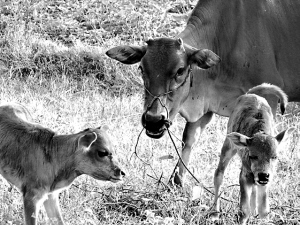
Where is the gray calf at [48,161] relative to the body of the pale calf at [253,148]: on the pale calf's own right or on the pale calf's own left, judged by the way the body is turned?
on the pale calf's own right

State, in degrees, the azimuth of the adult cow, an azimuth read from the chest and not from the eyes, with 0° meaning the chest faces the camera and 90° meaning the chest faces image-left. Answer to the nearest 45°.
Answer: approximately 45°

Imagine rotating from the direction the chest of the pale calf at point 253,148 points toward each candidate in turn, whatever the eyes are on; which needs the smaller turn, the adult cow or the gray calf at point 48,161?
the gray calf

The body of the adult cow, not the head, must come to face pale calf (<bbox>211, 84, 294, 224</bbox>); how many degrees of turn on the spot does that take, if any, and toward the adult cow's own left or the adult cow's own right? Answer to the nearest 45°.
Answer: approximately 45° to the adult cow's own left

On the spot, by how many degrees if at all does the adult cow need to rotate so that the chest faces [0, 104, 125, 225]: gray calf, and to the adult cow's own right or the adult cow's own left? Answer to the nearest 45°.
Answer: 0° — it already faces it

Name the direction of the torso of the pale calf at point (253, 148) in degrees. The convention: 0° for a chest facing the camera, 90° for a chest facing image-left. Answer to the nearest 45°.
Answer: approximately 0°
